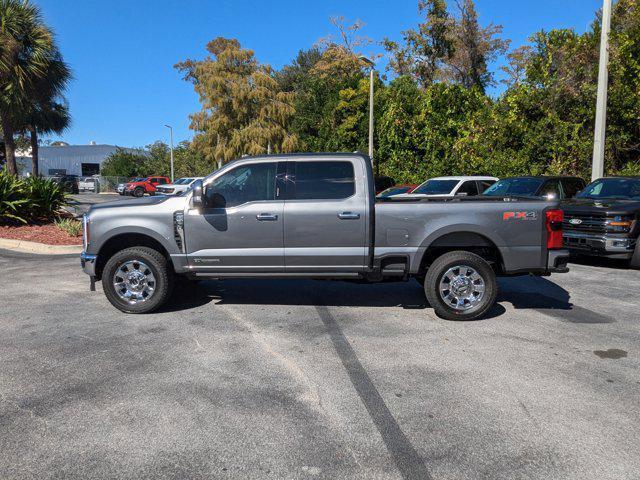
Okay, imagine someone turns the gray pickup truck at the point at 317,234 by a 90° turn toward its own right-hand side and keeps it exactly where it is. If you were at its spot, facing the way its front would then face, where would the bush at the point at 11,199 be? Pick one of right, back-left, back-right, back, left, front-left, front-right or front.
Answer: front-left

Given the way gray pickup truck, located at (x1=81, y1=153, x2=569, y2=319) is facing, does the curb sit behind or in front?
in front

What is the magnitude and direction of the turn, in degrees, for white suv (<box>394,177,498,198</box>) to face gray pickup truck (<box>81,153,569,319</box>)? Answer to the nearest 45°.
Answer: approximately 45° to its left

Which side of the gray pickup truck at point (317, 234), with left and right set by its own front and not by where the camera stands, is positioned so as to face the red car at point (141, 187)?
right

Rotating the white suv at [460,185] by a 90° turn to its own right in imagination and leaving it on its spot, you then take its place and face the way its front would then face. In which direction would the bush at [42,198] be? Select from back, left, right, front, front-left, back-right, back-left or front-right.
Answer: front-left

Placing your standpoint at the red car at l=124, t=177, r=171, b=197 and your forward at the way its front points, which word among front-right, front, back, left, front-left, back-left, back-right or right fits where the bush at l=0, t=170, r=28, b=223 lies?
front-left

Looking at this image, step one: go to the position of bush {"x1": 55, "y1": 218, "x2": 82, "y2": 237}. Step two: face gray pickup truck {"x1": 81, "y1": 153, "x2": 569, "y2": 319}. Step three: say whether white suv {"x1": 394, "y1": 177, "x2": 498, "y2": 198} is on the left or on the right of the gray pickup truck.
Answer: left

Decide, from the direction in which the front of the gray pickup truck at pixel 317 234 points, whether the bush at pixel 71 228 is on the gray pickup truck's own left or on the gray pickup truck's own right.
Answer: on the gray pickup truck's own right

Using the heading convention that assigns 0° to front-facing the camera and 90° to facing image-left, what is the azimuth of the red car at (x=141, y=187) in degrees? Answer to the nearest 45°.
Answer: approximately 45°

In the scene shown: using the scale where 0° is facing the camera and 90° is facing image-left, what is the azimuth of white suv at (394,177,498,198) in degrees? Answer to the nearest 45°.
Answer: approximately 45°

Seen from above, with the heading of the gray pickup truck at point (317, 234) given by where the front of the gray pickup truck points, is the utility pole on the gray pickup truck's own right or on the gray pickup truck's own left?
on the gray pickup truck's own right

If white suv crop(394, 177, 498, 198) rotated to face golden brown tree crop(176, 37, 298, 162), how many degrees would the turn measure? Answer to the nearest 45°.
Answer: approximately 90° to its right

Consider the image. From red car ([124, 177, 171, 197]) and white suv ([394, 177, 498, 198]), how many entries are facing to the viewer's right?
0

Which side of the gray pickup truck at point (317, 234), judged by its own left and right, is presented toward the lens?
left
